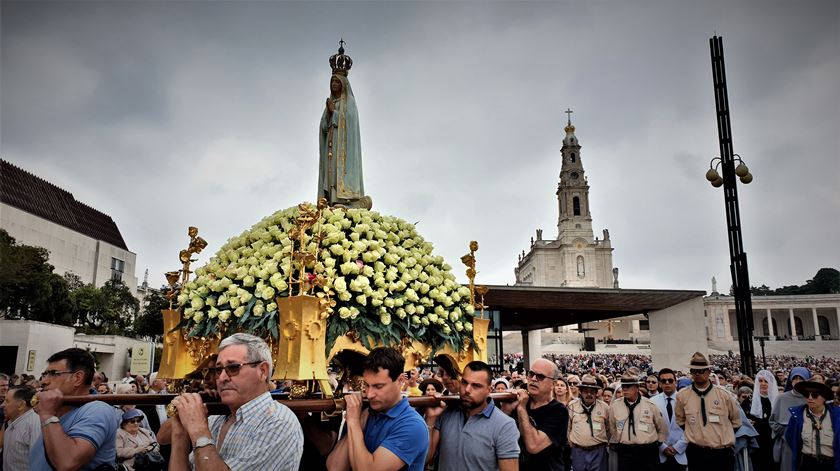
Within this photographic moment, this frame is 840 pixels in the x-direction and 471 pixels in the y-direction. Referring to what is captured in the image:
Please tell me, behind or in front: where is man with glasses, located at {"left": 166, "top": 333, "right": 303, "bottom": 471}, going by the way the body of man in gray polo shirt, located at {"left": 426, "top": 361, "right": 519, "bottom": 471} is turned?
in front

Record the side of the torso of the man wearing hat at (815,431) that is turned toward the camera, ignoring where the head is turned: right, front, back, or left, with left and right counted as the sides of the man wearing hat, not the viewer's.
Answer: front

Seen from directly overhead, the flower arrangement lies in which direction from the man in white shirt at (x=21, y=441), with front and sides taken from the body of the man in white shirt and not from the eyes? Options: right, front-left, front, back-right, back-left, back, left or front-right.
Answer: back-left

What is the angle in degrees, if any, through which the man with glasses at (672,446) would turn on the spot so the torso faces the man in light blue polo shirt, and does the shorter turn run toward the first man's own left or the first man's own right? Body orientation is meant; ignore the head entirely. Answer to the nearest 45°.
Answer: approximately 45° to the first man's own right

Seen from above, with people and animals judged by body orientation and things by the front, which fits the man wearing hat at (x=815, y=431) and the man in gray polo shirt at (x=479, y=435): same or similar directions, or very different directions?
same or similar directions

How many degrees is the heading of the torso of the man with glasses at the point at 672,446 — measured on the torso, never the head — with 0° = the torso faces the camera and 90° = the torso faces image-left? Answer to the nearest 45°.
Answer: approximately 0°

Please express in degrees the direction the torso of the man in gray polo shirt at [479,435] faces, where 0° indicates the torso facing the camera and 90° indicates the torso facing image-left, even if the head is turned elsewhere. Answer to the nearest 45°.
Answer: approximately 45°

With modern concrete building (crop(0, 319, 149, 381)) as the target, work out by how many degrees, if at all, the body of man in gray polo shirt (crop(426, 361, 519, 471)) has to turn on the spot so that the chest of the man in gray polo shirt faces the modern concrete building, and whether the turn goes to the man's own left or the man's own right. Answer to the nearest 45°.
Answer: approximately 90° to the man's own right

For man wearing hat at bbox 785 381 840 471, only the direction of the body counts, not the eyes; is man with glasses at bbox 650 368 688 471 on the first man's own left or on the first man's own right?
on the first man's own right

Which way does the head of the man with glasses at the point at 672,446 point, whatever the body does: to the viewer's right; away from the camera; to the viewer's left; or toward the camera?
toward the camera

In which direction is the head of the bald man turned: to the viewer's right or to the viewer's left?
to the viewer's left
